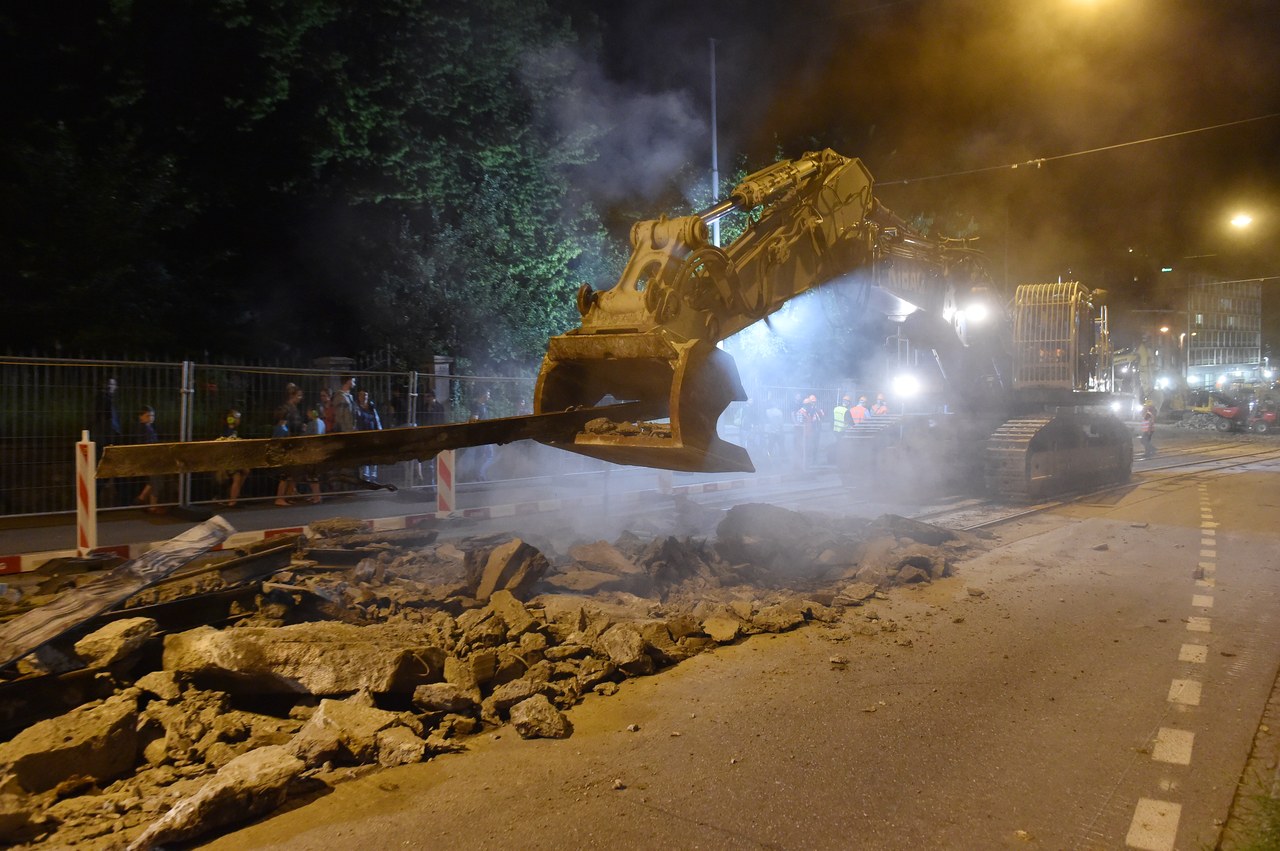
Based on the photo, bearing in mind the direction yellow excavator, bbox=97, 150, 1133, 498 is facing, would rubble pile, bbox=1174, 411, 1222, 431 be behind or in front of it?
behind

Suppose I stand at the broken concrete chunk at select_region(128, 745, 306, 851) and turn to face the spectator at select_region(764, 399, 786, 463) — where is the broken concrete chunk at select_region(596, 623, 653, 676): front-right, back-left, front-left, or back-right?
front-right

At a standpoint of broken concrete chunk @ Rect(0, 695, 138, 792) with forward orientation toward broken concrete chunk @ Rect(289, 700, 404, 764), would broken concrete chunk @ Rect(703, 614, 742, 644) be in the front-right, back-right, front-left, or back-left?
front-left

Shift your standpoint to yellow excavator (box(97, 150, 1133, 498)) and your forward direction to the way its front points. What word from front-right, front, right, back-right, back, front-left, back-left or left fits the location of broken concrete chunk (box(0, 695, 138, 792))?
front
